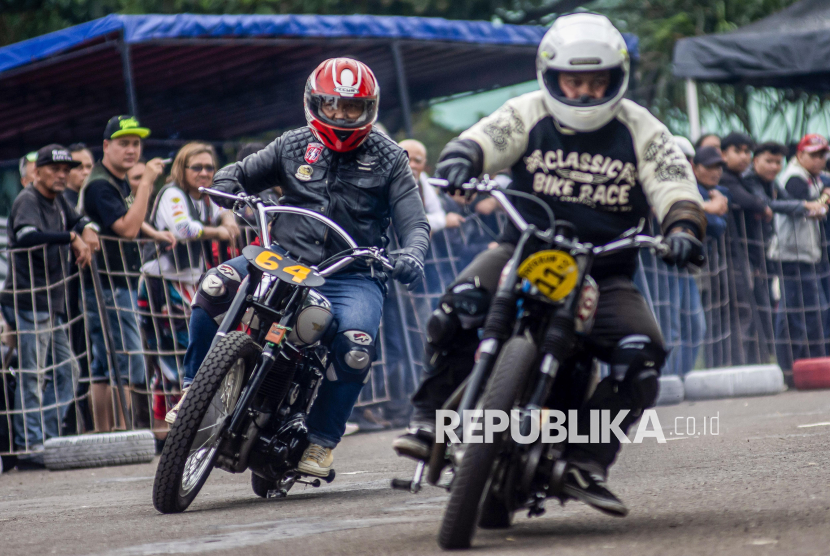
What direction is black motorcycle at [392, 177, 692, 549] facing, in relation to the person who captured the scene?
facing the viewer

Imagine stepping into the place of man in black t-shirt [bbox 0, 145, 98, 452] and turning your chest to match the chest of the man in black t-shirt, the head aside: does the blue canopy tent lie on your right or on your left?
on your left

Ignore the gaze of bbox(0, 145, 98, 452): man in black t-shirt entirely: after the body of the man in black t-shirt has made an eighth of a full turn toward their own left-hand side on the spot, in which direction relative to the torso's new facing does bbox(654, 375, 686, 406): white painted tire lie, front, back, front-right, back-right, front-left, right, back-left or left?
front

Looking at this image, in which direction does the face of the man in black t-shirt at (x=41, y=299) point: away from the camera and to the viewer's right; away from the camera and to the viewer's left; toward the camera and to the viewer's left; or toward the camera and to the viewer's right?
toward the camera and to the viewer's right

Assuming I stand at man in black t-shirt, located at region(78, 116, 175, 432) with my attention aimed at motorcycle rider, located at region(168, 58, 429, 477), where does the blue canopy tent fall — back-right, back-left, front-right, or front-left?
back-left

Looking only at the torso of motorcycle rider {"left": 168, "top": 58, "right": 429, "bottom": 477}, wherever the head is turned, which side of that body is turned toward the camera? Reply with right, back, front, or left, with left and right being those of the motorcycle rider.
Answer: front

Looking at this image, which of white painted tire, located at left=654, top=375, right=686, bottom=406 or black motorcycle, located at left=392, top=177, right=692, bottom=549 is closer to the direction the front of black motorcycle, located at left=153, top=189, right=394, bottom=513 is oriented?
the black motorcycle

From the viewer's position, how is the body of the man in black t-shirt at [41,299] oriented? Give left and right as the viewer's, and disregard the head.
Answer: facing the viewer and to the right of the viewer

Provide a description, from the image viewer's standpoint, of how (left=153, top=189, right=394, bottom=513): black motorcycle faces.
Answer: facing the viewer and to the left of the viewer

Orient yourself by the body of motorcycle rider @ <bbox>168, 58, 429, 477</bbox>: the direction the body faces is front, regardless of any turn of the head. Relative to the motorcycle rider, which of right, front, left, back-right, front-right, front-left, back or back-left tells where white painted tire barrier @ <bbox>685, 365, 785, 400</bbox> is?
back-left

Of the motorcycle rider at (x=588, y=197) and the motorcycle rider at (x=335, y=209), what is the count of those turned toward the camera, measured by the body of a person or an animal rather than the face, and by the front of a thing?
2

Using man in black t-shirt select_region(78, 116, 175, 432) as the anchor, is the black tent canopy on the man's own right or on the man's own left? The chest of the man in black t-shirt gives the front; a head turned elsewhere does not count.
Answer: on the man's own left

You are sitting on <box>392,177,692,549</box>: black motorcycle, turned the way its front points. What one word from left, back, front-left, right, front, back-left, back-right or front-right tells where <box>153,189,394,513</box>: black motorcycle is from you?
back-right
